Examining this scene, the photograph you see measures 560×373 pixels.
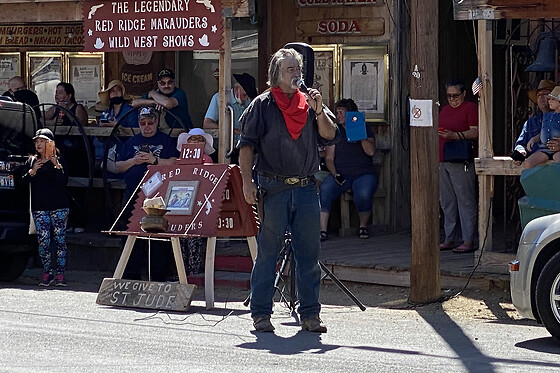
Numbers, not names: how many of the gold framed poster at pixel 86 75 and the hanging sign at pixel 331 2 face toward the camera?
2

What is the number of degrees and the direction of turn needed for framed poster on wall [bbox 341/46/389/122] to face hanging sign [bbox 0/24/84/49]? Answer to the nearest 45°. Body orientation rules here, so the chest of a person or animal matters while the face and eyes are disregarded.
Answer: approximately 135° to its right

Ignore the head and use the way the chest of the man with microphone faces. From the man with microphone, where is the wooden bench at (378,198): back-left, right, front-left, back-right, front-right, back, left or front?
back-left

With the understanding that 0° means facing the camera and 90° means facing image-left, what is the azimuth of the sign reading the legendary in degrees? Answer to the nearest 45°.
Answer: approximately 0°

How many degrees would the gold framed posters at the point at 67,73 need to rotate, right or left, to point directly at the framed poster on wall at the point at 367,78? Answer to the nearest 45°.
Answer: approximately 45° to its left

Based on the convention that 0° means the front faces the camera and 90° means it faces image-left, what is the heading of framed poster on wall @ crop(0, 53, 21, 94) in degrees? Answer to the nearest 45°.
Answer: approximately 0°
